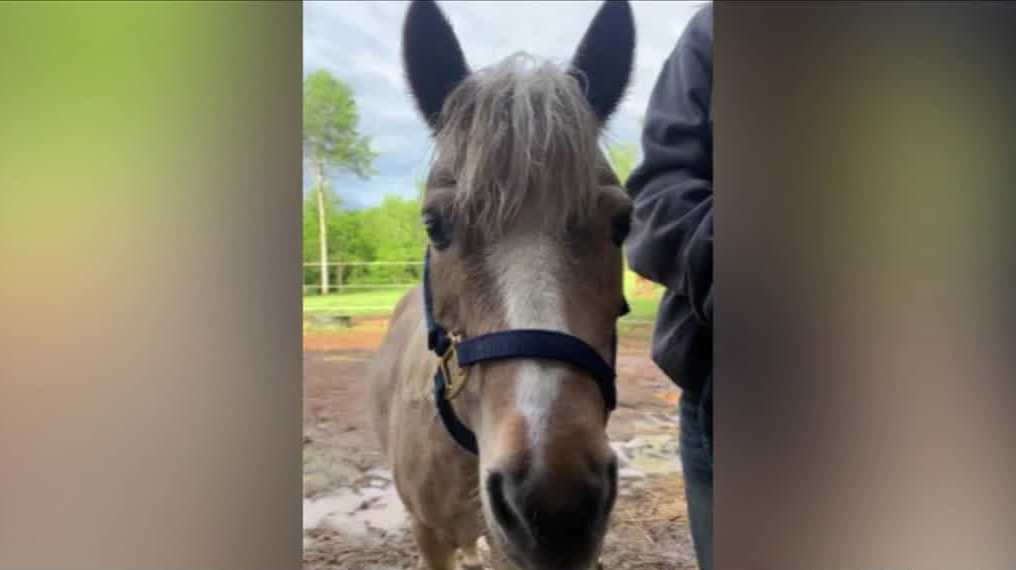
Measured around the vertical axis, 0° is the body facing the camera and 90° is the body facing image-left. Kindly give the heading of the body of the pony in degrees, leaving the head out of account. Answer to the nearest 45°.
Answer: approximately 0°
